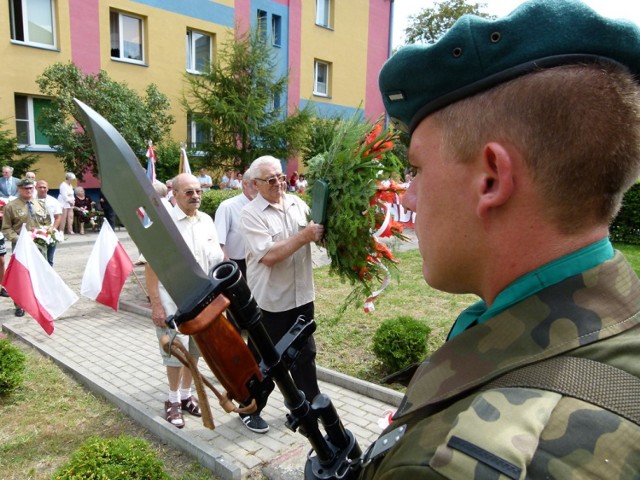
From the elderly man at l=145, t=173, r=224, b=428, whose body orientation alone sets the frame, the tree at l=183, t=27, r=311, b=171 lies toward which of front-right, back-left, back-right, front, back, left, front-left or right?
back-left

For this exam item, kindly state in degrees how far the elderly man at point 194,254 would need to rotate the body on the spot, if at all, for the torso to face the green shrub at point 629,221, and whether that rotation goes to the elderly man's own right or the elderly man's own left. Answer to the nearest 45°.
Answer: approximately 90° to the elderly man's own left

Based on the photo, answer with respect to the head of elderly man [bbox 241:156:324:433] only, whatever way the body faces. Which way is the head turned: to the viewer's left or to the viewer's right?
to the viewer's right

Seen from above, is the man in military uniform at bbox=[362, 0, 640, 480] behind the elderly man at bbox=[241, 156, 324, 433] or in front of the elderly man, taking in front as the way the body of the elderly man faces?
in front

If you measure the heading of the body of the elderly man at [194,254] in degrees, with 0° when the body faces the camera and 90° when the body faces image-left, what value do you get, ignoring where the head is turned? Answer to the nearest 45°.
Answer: approximately 315°

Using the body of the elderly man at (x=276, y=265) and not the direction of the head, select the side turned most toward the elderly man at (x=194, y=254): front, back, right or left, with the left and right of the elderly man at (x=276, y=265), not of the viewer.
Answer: back

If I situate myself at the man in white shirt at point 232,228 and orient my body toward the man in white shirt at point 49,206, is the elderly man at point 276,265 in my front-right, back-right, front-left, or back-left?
back-left

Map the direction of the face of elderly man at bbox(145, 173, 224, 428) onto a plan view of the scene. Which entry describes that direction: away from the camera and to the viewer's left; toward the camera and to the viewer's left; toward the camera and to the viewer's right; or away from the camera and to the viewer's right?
toward the camera and to the viewer's right

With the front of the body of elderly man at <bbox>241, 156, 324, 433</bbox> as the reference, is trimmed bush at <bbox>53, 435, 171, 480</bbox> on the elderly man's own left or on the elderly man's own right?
on the elderly man's own right

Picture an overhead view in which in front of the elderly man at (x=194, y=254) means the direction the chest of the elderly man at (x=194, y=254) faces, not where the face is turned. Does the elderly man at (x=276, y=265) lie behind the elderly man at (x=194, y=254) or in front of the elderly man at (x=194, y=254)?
in front

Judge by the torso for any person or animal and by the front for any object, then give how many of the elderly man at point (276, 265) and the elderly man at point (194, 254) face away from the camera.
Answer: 0

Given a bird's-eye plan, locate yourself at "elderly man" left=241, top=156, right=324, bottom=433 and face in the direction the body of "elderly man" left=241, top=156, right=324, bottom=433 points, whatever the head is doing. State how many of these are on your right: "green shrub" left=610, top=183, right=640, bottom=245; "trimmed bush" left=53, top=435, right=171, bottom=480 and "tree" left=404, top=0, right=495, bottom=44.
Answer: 1

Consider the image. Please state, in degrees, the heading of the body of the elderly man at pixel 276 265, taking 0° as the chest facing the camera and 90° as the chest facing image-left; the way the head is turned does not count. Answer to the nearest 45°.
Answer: approximately 315°
